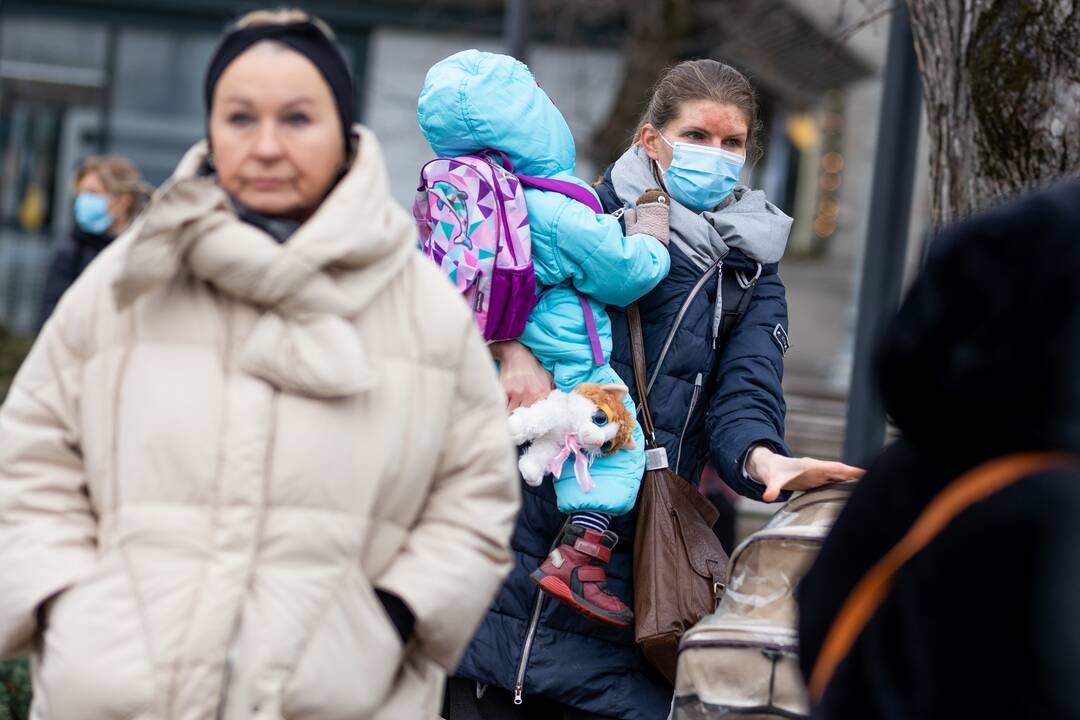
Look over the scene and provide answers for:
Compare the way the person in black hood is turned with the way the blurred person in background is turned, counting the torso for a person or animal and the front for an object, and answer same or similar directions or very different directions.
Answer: very different directions

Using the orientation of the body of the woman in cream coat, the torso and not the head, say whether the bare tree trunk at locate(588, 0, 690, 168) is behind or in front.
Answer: behind

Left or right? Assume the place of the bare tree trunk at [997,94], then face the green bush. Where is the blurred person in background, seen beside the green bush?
right

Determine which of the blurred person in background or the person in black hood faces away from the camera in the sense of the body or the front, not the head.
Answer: the person in black hood

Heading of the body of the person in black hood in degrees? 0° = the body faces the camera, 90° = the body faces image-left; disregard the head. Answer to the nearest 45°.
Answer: approximately 180°

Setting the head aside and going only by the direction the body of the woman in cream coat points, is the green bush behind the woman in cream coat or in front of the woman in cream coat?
behind

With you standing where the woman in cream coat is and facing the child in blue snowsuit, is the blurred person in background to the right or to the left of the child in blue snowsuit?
left
